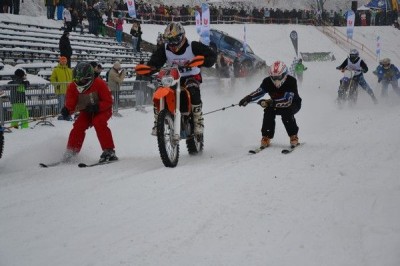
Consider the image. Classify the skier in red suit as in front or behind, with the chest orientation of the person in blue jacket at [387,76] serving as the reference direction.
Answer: in front

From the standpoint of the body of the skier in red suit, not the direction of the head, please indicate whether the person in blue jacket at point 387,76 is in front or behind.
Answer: behind

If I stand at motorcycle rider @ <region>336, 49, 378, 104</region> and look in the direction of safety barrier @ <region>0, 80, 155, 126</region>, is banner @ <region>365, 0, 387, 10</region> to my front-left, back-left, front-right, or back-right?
back-right

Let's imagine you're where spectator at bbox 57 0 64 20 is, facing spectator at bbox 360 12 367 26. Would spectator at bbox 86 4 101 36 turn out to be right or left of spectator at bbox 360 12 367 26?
right

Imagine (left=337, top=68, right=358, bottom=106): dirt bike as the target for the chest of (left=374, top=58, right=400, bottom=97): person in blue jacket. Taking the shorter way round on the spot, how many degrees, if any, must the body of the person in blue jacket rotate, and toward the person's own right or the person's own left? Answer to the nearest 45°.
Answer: approximately 45° to the person's own right

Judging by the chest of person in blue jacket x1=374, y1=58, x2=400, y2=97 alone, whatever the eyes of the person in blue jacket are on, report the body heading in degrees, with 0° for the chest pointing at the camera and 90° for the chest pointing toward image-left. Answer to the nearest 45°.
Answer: approximately 0°

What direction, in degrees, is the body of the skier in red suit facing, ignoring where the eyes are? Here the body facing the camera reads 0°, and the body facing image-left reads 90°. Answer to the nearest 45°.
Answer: approximately 45°

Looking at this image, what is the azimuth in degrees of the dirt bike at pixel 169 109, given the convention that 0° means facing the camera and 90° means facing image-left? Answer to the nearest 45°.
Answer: approximately 45°

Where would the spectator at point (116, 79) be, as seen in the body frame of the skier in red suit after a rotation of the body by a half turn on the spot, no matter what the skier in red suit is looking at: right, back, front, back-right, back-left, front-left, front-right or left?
front-left

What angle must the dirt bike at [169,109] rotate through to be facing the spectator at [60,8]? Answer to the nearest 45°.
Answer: approximately 135° to its right

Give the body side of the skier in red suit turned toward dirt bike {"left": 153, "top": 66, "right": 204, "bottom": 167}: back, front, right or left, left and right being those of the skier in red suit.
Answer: left
